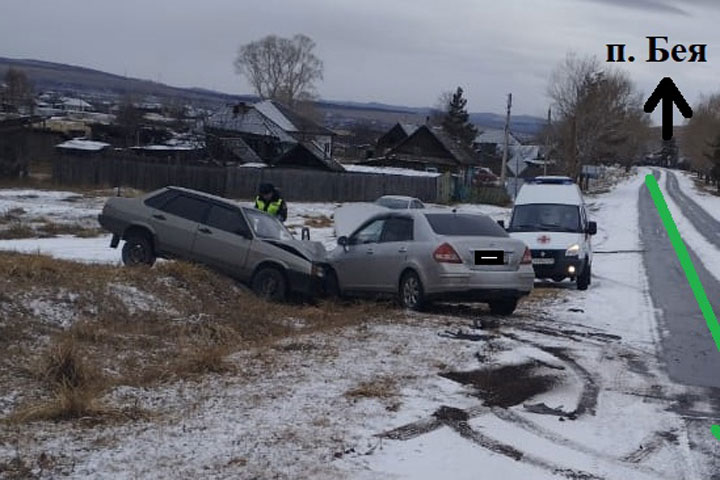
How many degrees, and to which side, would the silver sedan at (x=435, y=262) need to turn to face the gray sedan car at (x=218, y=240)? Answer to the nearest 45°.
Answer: approximately 45° to its left

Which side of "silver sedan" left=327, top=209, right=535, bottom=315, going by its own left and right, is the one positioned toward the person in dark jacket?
front

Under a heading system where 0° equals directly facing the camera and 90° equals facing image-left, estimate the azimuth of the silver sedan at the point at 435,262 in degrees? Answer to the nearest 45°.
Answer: approximately 135°

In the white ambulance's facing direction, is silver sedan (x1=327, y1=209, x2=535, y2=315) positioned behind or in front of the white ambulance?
in front

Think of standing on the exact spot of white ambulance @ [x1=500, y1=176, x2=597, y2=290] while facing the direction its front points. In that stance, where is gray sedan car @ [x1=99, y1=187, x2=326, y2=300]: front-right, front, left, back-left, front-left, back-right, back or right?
front-right

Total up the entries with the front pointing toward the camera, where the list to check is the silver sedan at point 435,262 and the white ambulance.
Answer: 1

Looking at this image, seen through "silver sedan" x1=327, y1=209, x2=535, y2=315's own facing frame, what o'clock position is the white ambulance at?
The white ambulance is roughly at 2 o'clock from the silver sedan.
